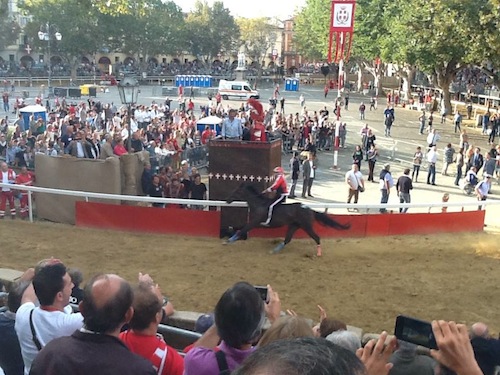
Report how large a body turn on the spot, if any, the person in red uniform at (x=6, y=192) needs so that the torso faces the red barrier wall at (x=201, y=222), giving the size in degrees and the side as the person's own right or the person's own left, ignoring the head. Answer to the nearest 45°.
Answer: approximately 45° to the person's own left

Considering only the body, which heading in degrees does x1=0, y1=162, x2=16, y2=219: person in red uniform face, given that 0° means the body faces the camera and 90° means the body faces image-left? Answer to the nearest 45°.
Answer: approximately 0°

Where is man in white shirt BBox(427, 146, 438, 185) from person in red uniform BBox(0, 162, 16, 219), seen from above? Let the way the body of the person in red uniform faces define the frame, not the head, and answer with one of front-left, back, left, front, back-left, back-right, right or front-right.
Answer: left

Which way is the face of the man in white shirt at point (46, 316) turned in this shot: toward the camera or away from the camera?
away from the camera

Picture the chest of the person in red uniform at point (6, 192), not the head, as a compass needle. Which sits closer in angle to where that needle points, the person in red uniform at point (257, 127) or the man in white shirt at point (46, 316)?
the man in white shirt

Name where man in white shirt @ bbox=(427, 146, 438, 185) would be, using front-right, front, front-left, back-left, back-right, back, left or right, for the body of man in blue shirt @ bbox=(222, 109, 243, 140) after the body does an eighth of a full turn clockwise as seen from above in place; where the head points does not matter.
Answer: back

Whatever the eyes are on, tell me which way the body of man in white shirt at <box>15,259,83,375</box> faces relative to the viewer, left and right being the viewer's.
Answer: facing away from the viewer and to the right of the viewer

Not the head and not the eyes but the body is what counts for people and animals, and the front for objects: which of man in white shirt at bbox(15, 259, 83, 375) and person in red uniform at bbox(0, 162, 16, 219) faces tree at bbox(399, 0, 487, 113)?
the man in white shirt

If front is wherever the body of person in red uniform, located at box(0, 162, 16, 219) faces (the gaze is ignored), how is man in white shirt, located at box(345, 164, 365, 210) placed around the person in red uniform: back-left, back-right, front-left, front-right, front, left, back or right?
left

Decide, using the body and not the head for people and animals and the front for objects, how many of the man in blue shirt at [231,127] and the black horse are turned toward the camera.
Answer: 1

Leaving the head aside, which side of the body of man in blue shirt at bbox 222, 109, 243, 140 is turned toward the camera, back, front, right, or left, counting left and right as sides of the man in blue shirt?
front

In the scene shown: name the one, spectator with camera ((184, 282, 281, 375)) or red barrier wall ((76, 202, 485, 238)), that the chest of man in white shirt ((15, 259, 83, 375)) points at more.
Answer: the red barrier wall

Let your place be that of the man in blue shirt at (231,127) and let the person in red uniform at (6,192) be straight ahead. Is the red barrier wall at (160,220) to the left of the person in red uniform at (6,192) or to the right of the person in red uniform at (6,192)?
left
